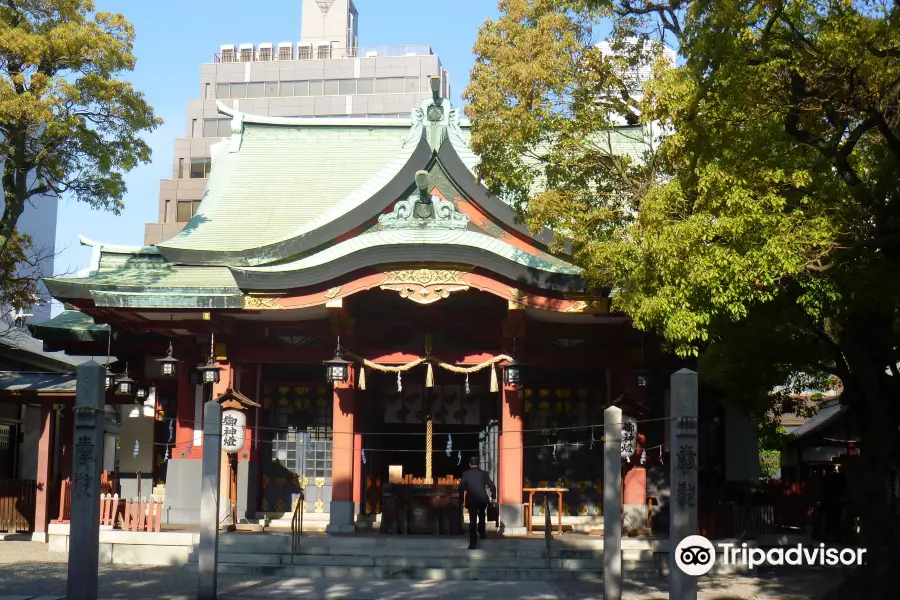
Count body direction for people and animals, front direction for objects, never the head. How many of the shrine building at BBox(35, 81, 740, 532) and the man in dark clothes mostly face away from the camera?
1

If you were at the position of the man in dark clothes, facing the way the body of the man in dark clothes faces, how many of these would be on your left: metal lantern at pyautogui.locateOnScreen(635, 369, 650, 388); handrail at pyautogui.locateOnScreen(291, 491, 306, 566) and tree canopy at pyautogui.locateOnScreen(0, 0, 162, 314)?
2

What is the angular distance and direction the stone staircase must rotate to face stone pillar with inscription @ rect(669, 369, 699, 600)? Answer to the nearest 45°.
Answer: approximately 45° to its left

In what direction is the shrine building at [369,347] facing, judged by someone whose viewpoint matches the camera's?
facing the viewer

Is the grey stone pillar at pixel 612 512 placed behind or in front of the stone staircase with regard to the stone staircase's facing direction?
in front

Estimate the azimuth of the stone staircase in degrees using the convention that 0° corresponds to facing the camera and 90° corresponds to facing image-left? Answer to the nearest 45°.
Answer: approximately 0°

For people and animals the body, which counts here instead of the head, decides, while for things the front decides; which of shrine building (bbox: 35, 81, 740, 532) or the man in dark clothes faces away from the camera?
the man in dark clothes

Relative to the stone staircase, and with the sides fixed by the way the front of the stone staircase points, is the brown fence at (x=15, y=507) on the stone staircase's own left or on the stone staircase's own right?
on the stone staircase's own right

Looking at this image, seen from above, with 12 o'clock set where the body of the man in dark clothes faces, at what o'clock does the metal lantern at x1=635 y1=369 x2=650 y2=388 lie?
The metal lantern is roughly at 2 o'clock from the man in dark clothes.

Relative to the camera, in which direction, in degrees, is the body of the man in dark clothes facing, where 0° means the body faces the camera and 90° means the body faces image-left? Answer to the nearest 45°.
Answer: approximately 180°

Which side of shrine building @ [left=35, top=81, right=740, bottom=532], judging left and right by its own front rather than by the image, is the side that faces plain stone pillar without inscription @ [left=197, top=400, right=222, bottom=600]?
front

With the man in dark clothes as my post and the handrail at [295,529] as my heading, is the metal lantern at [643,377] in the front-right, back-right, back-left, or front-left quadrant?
back-right

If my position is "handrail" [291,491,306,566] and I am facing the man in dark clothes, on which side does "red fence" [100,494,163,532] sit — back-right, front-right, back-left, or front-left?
back-left

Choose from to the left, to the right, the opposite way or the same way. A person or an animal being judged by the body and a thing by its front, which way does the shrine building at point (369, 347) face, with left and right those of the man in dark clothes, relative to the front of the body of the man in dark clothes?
the opposite way

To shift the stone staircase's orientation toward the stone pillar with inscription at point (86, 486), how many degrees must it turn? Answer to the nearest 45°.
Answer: approximately 45° to its right

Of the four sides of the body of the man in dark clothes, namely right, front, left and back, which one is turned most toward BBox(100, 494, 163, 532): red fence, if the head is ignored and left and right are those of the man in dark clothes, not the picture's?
left
